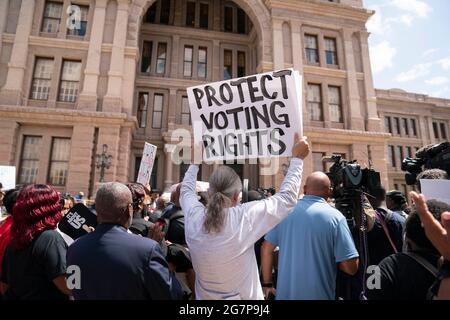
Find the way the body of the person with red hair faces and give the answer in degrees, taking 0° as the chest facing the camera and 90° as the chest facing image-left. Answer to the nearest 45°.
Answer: approximately 225°

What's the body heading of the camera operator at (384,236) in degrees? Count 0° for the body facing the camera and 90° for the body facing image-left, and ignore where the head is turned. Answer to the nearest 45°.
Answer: approximately 135°

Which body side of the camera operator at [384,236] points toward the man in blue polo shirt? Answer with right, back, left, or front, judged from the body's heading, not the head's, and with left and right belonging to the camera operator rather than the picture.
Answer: left

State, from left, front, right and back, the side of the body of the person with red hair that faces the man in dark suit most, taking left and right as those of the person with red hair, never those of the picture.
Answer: right

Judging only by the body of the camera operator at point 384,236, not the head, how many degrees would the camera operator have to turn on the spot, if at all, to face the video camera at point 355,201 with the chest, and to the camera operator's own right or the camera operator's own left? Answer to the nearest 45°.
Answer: approximately 90° to the camera operator's own left

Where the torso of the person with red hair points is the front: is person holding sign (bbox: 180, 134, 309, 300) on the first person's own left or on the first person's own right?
on the first person's own right

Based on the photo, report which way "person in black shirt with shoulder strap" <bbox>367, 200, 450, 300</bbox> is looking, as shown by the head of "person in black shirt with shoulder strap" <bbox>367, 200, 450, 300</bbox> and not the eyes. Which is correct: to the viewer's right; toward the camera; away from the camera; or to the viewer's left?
away from the camera

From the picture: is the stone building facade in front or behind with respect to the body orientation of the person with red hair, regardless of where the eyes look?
in front

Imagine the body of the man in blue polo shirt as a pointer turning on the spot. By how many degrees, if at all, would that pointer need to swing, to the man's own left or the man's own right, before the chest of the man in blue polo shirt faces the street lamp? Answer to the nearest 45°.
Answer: approximately 45° to the man's own left

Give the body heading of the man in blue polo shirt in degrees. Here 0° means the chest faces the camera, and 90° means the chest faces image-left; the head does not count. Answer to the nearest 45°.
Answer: approximately 180°

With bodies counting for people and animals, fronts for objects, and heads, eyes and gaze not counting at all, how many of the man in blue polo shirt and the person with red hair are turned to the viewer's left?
0
